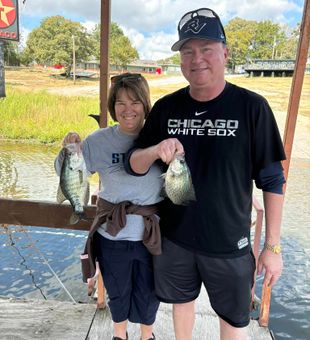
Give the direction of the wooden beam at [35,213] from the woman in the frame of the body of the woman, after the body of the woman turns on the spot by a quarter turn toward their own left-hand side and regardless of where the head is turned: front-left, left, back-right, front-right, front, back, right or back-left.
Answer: back-left

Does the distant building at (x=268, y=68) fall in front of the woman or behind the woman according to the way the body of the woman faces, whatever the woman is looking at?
behind

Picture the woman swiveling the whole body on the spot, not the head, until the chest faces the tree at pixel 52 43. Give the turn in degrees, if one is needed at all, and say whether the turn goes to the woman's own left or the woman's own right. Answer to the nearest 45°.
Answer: approximately 180°

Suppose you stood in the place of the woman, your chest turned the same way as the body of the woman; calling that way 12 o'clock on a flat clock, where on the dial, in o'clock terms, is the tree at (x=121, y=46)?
The tree is roughly at 6 o'clock from the woman.

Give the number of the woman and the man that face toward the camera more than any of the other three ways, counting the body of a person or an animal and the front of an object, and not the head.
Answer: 2

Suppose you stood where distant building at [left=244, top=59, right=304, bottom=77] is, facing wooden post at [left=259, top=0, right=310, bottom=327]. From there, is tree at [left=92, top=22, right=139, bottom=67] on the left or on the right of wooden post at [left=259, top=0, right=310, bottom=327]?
right

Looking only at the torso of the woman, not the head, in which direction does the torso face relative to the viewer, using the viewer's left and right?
facing the viewer

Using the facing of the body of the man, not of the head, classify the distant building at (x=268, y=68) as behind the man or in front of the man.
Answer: behind

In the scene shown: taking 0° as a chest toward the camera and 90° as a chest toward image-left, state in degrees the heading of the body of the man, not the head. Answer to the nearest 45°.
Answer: approximately 0°
